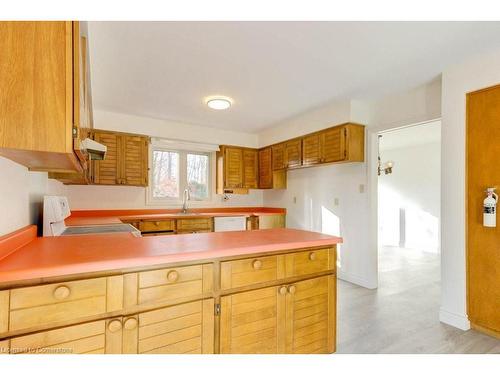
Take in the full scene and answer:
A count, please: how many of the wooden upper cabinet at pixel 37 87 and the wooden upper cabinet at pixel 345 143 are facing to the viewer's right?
1

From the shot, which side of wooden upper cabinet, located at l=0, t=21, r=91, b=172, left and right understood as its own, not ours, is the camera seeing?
right

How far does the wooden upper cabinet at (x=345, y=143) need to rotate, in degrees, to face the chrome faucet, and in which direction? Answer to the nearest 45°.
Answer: approximately 45° to its right

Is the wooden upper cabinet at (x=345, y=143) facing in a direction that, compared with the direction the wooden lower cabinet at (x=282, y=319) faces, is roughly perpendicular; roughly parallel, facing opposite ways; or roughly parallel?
roughly perpendicular

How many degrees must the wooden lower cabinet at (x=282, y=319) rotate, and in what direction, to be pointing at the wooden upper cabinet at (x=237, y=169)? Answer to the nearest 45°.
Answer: approximately 135° to its left
